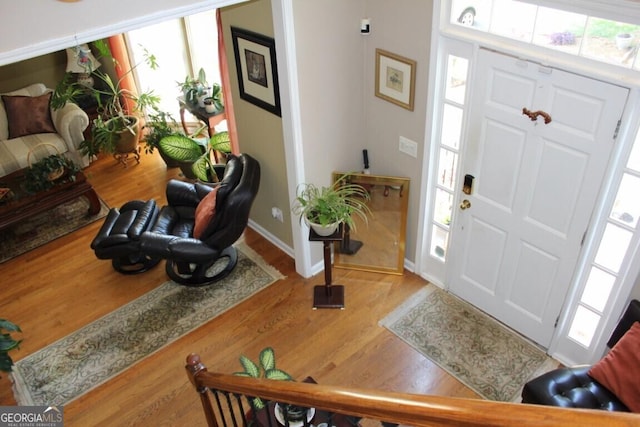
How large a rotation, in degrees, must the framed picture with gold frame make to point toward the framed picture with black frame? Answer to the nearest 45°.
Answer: approximately 45° to its right

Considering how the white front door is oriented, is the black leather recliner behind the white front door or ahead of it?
ahead

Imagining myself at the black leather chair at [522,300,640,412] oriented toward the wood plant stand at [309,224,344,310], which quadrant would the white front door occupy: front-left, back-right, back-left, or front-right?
front-right

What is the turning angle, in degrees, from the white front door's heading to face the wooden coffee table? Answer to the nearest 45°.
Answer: approximately 45° to its right

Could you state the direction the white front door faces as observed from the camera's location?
facing the viewer and to the left of the viewer

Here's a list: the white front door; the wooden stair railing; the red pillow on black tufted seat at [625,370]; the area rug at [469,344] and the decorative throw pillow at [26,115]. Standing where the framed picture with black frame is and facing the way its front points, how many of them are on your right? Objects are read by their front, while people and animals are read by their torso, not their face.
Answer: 1

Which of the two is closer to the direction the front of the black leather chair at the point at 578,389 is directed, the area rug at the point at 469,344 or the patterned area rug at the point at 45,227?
the patterned area rug

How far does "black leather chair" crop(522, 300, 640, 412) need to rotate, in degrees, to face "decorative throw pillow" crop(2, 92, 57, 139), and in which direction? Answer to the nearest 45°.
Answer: approximately 45° to its right

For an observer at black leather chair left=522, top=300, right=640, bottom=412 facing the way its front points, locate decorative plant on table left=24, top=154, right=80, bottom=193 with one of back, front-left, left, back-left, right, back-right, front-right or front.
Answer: front-right

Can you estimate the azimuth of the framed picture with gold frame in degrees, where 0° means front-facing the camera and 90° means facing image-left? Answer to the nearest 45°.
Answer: approximately 45°

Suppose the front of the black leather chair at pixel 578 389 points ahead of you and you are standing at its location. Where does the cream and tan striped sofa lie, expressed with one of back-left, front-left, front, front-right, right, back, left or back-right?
front-right

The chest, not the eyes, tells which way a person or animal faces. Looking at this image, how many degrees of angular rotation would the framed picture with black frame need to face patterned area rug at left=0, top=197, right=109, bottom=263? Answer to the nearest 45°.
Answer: approximately 45° to its right
